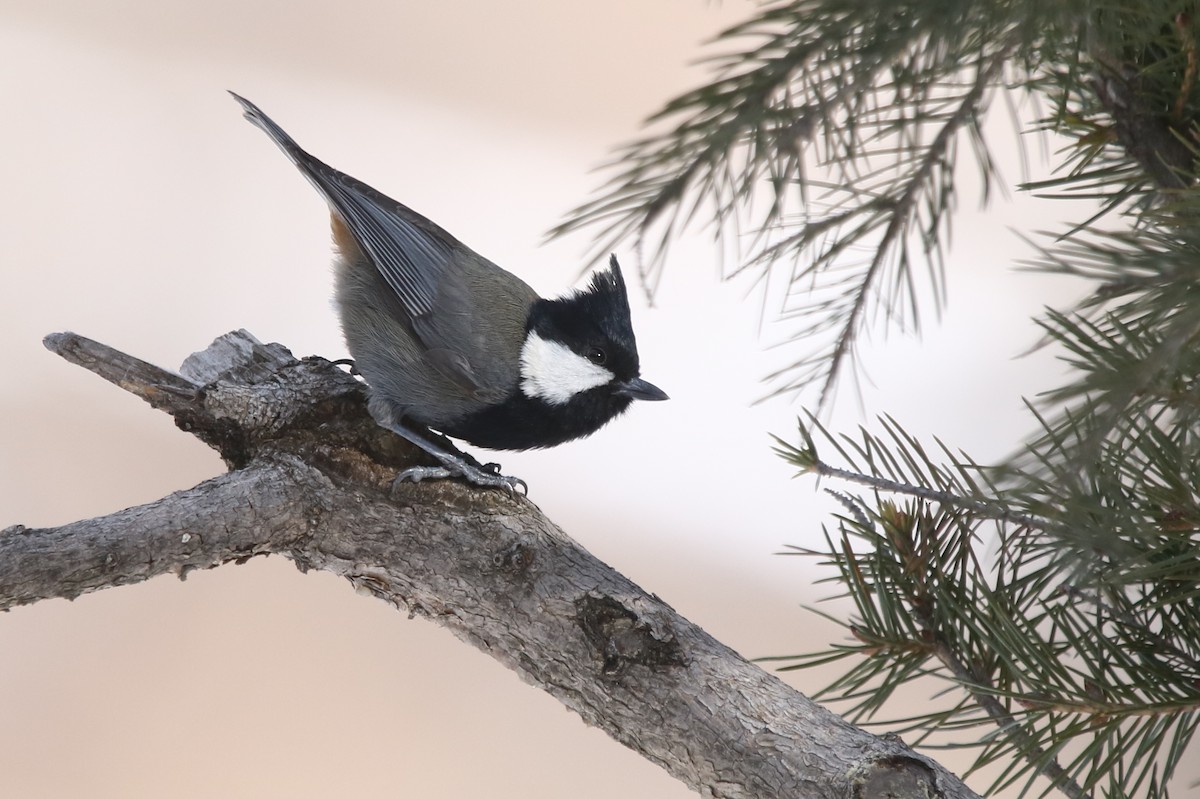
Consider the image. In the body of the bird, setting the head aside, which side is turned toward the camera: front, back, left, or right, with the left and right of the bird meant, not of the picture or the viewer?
right
